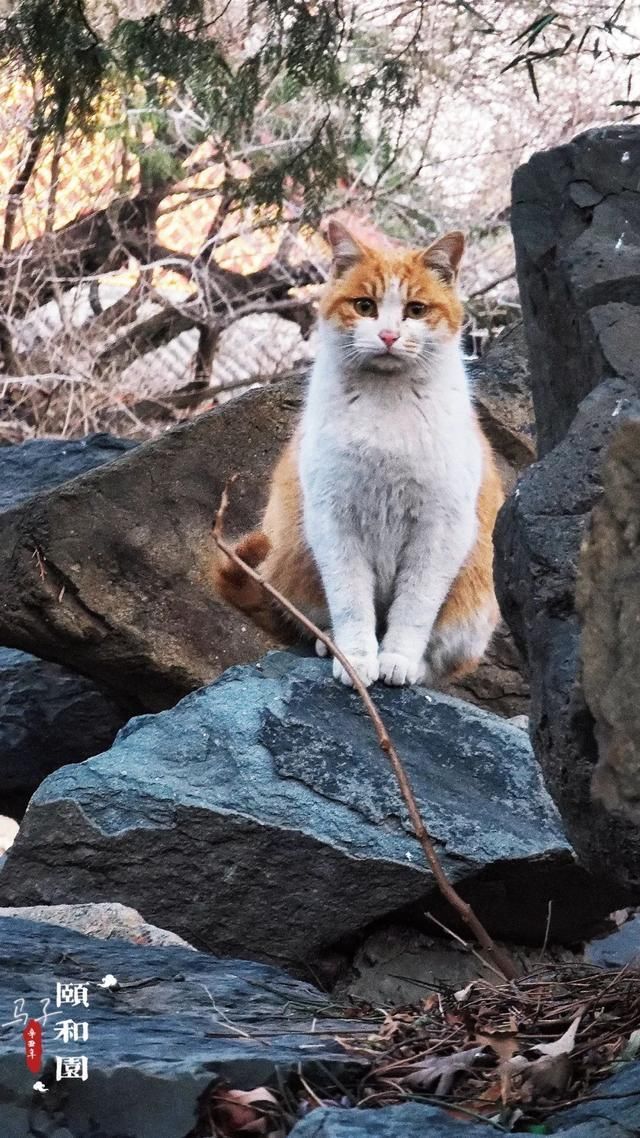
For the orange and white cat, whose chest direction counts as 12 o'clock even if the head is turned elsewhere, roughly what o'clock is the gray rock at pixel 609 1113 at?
The gray rock is roughly at 12 o'clock from the orange and white cat.

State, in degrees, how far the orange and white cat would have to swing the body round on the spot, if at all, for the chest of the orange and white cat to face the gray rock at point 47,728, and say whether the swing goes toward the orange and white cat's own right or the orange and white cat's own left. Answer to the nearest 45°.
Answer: approximately 135° to the orange and white cat's own right

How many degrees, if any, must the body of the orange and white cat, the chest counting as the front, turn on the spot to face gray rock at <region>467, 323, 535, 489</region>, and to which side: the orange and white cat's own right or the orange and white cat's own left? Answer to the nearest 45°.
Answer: approximately 180°

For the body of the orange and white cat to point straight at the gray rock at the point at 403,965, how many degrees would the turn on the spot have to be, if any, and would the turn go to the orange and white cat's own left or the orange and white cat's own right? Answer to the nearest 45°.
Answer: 0° — it already faces it

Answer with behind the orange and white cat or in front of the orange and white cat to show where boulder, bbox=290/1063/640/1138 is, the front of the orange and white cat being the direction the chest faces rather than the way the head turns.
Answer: in front

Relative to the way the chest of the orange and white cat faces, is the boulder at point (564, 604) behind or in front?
in front

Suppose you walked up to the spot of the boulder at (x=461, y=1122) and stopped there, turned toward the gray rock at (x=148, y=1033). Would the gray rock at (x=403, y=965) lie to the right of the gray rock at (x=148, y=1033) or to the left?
right

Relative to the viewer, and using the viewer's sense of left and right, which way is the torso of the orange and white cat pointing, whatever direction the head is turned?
facing the viewer

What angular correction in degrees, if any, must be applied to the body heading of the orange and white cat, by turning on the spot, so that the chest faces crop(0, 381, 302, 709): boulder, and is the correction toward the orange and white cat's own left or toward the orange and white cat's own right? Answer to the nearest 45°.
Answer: approximately 135° to the orange and white cat's own right
